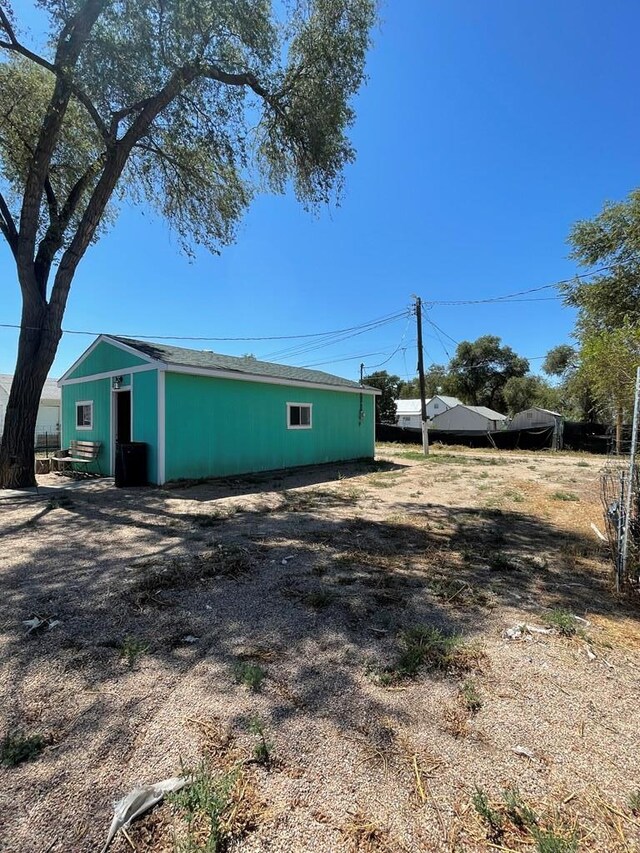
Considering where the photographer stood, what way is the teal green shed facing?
facing the viewer and to the left of the viewer

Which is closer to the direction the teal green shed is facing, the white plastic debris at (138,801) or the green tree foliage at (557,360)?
the white plastic debris

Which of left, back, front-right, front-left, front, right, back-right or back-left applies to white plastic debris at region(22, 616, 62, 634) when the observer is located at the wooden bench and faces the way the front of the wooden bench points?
front-left

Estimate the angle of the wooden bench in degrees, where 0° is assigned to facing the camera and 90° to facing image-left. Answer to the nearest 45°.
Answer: approximately 45°

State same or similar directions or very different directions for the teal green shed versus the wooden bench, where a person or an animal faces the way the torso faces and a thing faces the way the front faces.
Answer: same or similar directions

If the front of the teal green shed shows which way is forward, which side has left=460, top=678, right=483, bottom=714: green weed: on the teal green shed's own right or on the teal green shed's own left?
on the teal green shed's own left

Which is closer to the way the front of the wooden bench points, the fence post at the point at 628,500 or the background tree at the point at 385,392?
the fence post

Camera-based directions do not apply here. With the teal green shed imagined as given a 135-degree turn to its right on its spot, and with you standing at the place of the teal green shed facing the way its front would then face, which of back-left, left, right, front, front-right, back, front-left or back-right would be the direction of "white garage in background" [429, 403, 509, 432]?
front-right

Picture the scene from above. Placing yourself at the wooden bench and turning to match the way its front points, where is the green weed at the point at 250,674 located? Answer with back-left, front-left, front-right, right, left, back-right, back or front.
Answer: front-left

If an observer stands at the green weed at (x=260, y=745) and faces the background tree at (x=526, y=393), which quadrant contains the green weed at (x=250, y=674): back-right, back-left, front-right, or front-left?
front-left

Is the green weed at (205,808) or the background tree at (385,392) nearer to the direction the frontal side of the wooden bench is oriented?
the green weed

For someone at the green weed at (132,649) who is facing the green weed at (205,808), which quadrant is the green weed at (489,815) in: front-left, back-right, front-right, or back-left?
front-left

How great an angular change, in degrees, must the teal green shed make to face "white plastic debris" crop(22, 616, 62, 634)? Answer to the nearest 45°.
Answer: approximately 45° to its left

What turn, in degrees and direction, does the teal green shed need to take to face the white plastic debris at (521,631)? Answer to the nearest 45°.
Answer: approximately 45° to its left
